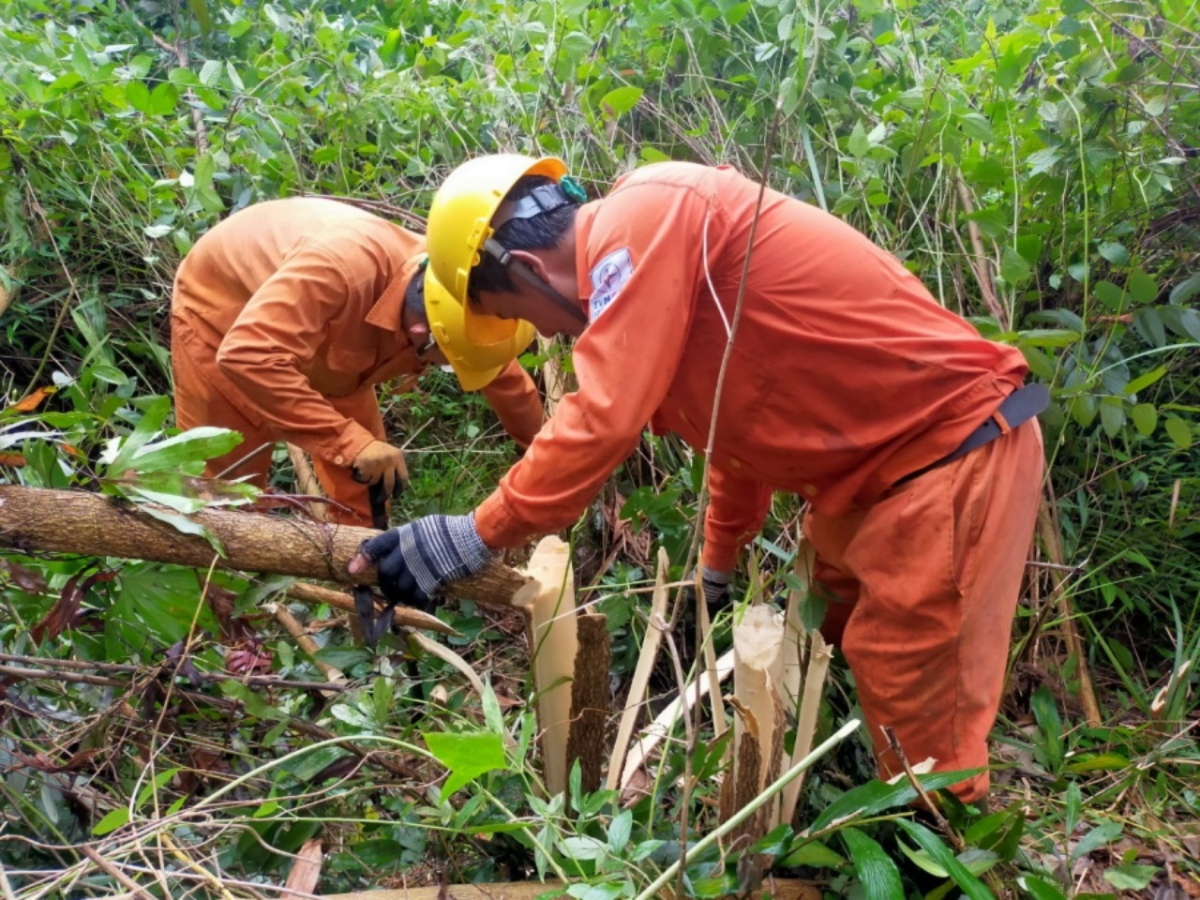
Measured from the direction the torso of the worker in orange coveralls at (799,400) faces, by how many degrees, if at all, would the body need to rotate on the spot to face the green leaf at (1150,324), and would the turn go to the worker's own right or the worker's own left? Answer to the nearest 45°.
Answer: approximately 135° to the worker's own right

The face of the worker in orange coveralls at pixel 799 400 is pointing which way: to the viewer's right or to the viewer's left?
to the viewer's left

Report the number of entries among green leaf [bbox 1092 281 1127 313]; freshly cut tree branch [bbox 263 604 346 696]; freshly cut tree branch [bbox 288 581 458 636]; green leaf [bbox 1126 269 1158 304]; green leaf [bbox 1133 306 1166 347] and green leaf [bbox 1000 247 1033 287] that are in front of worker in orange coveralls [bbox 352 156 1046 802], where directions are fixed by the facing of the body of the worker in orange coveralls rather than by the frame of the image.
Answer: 2

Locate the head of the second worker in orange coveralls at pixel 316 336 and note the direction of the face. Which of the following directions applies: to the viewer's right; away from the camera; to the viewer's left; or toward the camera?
to the viewer's right

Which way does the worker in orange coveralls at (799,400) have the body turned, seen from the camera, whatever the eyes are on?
to the viewer's left

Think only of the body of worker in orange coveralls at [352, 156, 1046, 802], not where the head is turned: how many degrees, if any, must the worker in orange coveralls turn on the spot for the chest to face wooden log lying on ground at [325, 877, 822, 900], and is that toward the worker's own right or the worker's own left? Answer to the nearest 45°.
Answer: approximately 45° to the worker's own left

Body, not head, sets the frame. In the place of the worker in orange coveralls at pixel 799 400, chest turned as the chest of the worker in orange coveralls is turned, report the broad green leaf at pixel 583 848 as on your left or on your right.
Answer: on your left

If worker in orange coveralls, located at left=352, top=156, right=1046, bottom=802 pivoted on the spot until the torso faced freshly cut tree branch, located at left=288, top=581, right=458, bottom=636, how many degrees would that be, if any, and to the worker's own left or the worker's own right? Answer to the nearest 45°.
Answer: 0° — they already face it

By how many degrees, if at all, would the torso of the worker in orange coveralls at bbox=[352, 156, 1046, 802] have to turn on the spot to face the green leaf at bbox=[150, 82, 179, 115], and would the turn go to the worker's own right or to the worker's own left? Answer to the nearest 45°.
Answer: approximately 45° to the worker's own right
